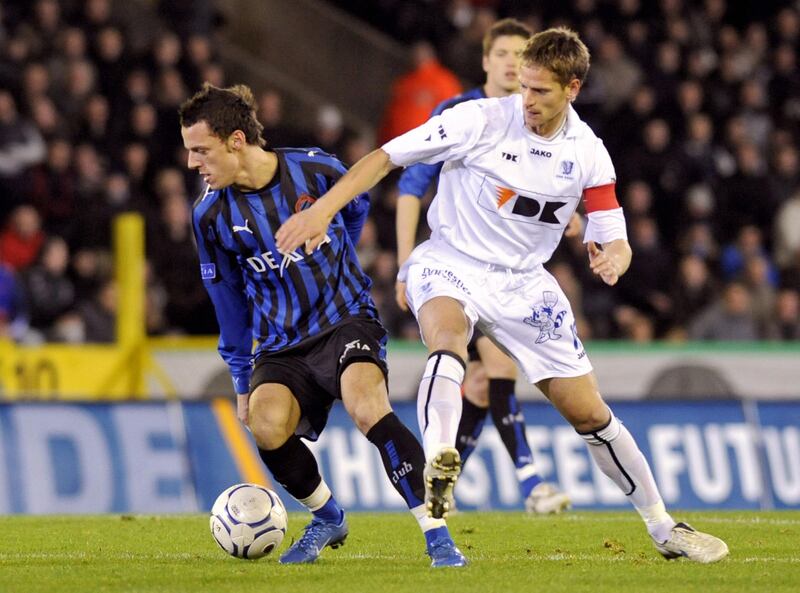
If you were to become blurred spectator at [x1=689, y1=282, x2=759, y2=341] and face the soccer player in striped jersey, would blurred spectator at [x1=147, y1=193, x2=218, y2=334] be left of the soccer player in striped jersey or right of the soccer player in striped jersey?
right

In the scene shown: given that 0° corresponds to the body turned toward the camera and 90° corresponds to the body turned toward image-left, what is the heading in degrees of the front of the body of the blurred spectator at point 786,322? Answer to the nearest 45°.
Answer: approximately 0°

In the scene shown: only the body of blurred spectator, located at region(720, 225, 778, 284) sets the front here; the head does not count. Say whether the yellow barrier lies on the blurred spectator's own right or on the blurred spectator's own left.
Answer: on the blurred spectator's own right

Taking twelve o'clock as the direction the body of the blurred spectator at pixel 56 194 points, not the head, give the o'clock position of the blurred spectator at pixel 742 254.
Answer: the blurred spectator at pixel 742 254 is roughly at 9 o'clock from the blurred spectator at pixel 56 194.

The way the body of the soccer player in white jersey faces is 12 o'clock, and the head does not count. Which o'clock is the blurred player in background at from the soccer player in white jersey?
The blurred player in background is roughly at 6 o'clock from the soccer player in white jersey.

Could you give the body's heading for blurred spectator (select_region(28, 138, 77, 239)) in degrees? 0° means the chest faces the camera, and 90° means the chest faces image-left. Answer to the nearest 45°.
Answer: approximately 0°

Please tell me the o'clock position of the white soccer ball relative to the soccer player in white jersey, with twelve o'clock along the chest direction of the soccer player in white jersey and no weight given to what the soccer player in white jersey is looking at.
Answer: The white soccer ball is roughly at 3 o'clock from the soccer player in white jersey.

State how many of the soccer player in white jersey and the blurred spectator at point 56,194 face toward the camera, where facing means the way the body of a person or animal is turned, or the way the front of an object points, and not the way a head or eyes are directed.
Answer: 2
